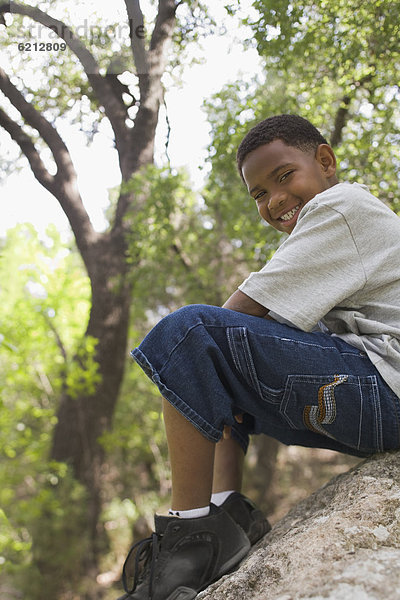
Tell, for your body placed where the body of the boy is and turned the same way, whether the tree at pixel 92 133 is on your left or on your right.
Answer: on your right

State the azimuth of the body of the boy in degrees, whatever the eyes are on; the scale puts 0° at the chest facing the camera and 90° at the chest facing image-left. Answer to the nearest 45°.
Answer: approximately 90°
